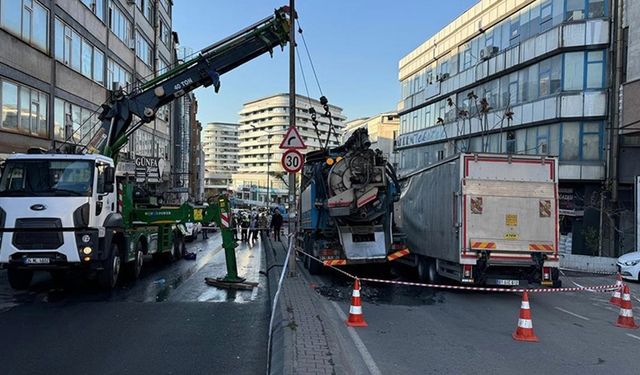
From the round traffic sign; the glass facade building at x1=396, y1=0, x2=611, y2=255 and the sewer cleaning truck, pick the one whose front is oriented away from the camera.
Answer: the sewer cleaning truck

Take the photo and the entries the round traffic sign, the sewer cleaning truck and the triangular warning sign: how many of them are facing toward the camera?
2

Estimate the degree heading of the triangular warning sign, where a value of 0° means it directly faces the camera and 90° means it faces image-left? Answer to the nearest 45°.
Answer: approximately 0°

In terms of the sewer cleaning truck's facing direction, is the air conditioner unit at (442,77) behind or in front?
in front

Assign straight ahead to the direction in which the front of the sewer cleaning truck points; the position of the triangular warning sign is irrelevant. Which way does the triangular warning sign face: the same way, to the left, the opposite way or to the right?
the opposite way

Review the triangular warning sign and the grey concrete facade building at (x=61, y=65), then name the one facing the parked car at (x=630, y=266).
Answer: the grey concrete facade building

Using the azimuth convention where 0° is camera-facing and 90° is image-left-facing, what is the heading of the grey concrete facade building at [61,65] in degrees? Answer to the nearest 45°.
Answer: approximately 315°

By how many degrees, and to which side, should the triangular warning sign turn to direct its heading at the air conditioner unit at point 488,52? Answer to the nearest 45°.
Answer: approximately 135° to its left

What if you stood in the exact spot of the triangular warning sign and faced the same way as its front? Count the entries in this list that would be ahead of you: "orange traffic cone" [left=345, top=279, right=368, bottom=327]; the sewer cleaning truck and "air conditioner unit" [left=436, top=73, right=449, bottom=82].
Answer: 1

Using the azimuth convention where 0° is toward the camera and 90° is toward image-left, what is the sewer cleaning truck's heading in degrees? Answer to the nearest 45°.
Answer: approximately 180°

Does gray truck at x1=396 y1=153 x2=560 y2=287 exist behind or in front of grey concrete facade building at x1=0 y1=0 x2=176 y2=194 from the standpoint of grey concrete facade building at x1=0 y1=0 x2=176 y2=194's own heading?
in front

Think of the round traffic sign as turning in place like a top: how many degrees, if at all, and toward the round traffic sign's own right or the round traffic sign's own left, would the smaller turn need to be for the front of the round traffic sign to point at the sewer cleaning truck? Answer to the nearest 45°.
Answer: approximately 135° to the round traffic sign's own left
